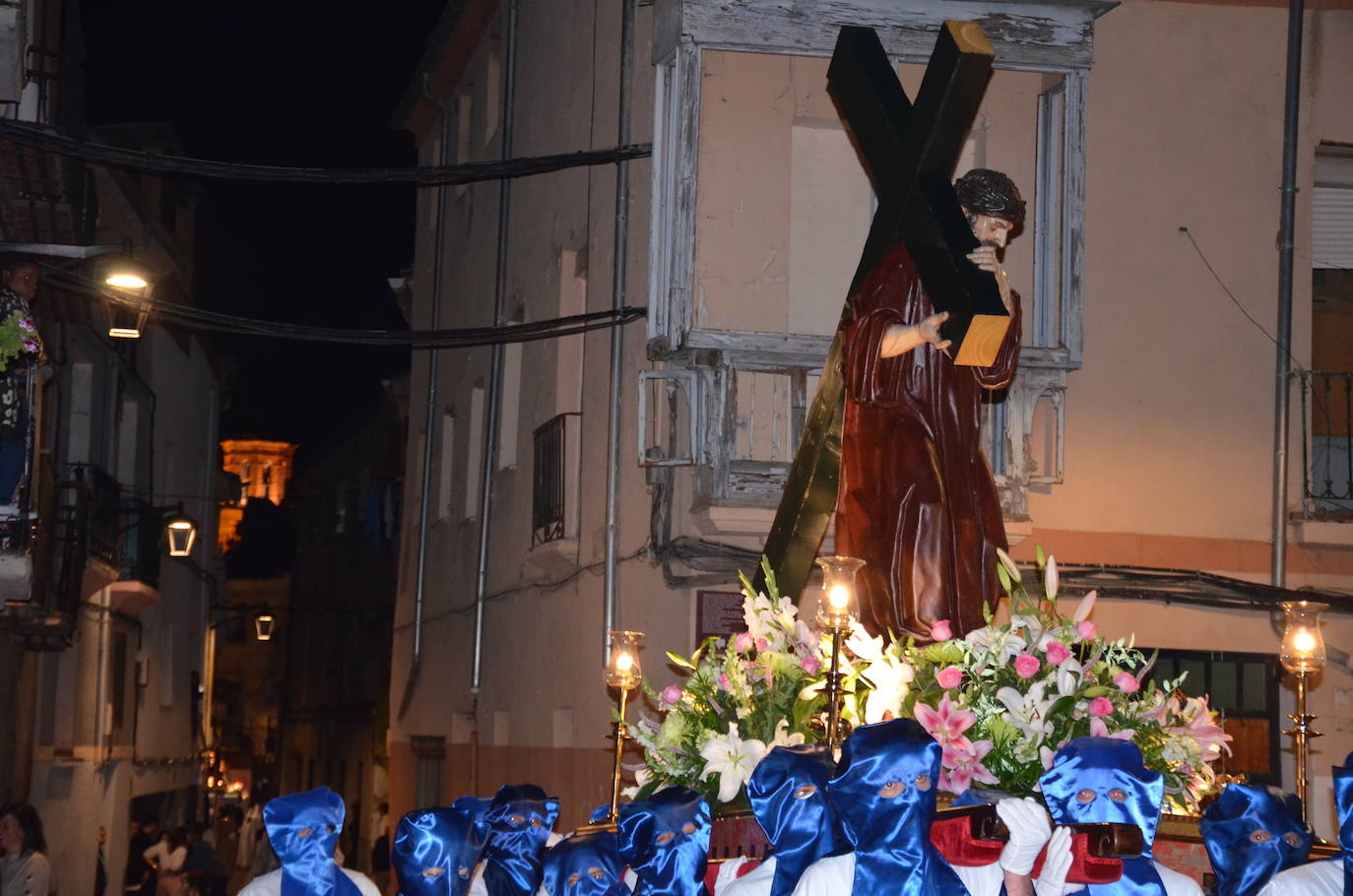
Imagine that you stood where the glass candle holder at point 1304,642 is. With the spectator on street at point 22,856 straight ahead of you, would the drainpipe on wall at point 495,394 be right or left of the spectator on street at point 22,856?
right

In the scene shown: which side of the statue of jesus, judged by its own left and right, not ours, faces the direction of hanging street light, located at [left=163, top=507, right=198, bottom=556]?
back

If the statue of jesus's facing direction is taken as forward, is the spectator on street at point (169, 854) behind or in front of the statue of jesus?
behind

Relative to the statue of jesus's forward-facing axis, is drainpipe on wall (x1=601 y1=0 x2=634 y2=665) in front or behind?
behind

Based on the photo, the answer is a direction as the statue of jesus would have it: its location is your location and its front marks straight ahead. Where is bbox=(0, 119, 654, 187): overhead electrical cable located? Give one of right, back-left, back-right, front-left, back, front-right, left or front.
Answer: back

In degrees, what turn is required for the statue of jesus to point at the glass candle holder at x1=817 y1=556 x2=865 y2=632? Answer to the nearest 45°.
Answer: approximately 45° to its right

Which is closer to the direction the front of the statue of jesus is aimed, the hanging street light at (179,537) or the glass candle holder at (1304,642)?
the glass candle holder

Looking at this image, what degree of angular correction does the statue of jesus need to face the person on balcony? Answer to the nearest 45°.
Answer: approximately 180°

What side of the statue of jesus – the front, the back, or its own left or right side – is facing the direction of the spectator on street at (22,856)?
back

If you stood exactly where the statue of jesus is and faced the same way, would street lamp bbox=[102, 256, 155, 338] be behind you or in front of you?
behind
